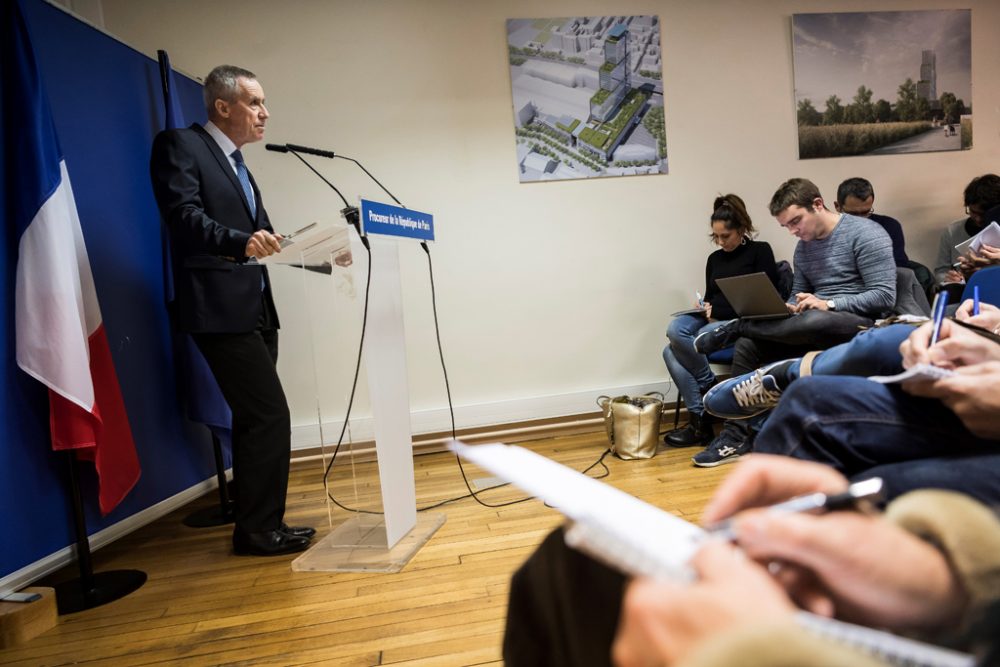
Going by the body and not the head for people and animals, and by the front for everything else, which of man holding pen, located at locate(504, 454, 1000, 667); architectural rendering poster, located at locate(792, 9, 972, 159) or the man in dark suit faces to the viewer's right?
the man in dark suit

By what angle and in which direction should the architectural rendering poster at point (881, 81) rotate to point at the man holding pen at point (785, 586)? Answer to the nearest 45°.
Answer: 0° — it already faces them

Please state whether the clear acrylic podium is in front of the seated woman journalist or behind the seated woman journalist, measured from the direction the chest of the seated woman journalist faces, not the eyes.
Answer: in front

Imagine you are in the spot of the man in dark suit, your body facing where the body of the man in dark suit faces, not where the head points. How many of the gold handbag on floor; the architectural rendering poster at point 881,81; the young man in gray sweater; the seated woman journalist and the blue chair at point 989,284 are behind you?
0

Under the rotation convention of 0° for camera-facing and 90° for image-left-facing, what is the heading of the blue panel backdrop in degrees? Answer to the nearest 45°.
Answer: approximately 315°

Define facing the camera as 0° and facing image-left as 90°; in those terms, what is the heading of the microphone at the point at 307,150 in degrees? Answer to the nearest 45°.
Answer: approximately 90°

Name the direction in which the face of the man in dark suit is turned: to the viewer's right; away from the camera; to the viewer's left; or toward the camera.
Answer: to the viewer's right

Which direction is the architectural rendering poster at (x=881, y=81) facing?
toward the camera

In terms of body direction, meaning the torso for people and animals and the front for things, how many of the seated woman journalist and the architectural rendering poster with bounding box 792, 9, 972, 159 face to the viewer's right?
0

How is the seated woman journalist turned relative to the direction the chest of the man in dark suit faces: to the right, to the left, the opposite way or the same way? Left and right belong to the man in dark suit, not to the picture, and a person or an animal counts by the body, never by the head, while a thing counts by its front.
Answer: the opposite way

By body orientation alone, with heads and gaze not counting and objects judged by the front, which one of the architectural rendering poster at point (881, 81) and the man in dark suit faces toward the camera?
the architectural rendering poster

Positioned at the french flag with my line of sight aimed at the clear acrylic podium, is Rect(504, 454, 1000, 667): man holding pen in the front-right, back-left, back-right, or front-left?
front-right

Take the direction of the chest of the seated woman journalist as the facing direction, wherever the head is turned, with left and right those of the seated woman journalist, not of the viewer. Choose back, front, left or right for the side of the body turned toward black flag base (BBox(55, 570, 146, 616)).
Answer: front

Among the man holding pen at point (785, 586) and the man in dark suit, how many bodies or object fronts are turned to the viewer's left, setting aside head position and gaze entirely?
1

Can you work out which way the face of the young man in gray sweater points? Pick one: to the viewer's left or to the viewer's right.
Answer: to the viewer's left

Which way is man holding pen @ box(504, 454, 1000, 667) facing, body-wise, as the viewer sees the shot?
to the viewer's left

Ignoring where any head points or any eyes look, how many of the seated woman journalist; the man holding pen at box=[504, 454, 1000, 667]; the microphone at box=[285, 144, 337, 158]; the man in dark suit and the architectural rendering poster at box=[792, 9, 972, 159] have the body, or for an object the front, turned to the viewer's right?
1

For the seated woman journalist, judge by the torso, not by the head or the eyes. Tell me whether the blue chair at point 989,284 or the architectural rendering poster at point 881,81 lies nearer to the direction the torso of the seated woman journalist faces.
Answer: the blue chair

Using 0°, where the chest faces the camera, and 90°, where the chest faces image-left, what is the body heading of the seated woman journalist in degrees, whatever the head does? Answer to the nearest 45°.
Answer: approximately 45°
